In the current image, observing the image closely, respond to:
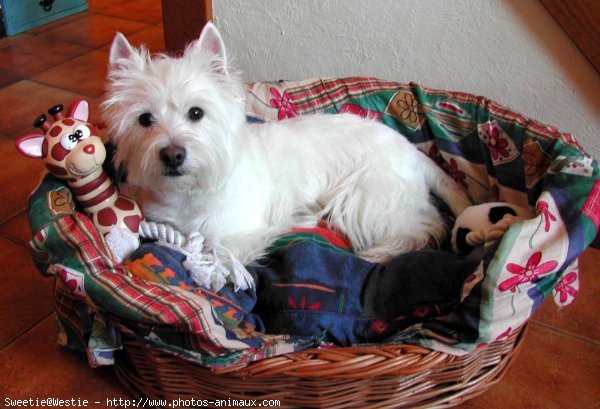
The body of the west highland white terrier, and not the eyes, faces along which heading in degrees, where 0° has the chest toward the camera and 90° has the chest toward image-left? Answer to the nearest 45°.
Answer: approximately 45°

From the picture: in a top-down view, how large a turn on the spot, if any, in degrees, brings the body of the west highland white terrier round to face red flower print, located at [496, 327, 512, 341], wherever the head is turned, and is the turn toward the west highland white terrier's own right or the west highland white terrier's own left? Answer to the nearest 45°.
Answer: approximately 90° to the west highland white terrier's own left
